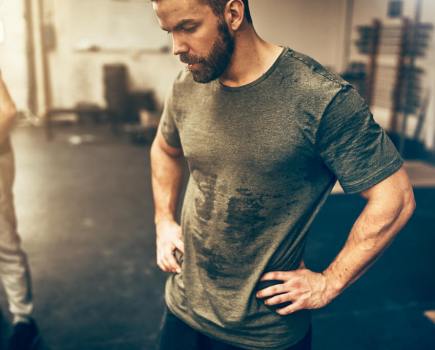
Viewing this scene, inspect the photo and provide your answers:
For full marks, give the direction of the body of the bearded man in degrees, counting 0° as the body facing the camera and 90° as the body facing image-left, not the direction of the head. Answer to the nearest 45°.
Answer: approximately 45°

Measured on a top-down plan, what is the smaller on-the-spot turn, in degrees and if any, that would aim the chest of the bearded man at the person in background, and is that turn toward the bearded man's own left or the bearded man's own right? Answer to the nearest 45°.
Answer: approximately 90° to the bearded man's own right
